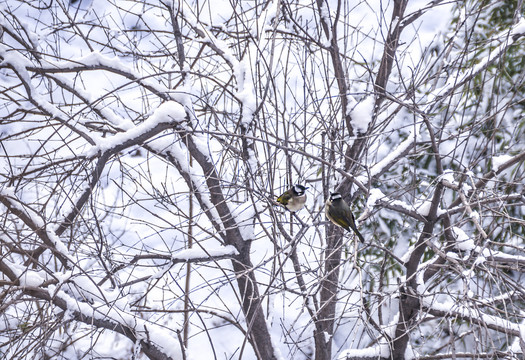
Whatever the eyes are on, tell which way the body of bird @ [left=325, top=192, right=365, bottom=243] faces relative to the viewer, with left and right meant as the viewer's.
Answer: facing away from the viewer and to the left of the viewer
